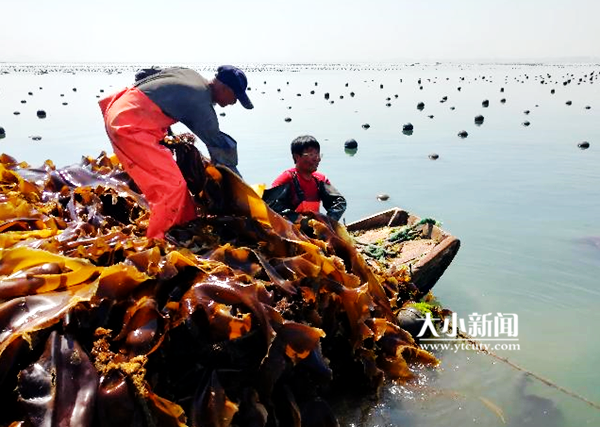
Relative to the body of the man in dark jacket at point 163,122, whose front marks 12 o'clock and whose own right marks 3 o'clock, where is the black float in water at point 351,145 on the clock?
The black float in water is roughly at 10 o'clock from the man in dark jacket.

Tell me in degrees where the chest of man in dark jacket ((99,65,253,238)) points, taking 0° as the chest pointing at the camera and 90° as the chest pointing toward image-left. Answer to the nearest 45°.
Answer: approximately 270°

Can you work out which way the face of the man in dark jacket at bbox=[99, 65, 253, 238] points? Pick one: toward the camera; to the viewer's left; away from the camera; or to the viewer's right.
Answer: to the viewer's right

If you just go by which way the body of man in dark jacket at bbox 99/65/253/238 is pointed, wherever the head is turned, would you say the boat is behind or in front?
in front

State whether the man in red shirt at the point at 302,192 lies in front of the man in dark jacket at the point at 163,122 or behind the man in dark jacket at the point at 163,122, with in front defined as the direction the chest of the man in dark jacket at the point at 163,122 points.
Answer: in front
